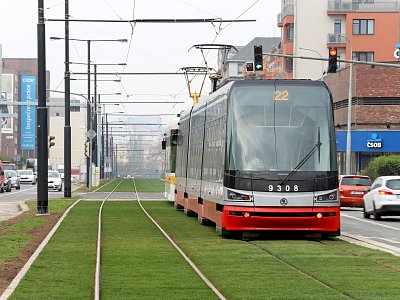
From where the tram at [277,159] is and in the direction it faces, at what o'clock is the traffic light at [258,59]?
The traffic light is roughly at 6 o'clock from the tram.

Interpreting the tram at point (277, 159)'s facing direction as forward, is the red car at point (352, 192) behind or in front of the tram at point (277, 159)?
behind

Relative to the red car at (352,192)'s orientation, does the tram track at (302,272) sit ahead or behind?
behind

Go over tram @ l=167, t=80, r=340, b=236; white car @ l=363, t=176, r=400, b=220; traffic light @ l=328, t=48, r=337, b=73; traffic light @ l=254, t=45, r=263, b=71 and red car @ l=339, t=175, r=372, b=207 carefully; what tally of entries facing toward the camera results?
3

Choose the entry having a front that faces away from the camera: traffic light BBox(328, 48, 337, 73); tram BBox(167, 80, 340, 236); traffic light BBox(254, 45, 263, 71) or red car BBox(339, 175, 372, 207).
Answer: the red car

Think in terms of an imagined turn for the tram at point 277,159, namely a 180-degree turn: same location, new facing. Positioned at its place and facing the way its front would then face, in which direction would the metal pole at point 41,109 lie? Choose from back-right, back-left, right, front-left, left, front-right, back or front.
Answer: front-left

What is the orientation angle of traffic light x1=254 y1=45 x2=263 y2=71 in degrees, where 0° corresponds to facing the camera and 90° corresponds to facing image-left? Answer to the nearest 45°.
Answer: approximately 0°

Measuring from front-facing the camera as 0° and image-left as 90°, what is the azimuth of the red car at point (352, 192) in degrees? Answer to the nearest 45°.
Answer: approximately 180°

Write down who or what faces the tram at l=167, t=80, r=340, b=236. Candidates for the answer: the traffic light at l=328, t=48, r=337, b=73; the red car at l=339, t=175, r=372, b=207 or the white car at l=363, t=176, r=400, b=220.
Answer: the traffic light

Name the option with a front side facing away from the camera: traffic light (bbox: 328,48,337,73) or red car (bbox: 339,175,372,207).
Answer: the red car
